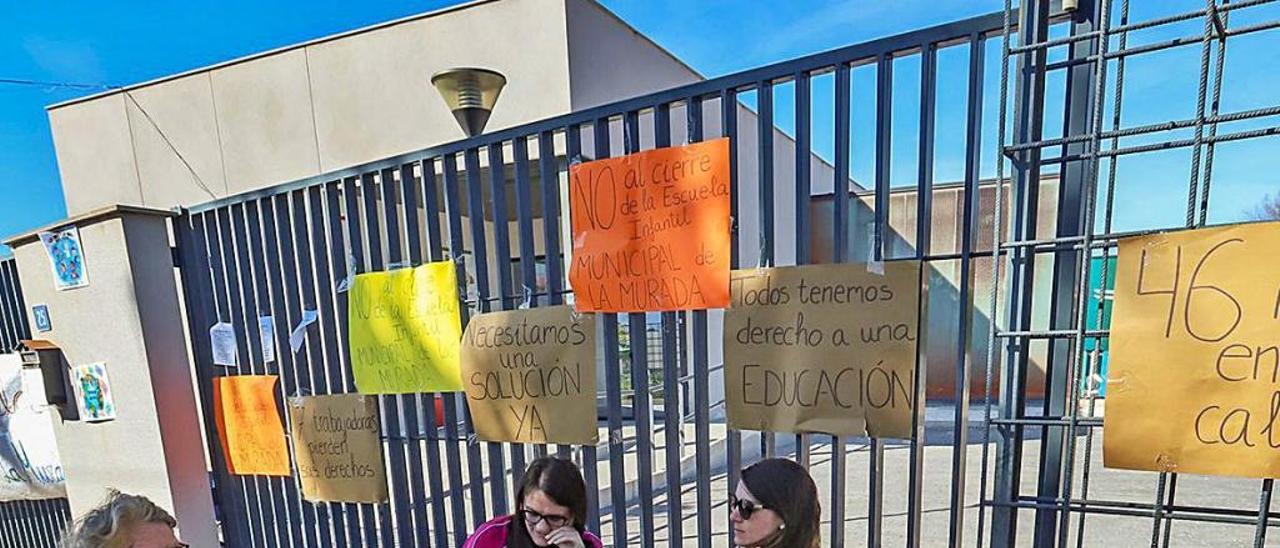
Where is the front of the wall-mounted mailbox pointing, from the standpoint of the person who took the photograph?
facing the viewer and to the left of the viewer

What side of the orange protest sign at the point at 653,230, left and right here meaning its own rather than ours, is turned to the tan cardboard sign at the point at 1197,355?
left

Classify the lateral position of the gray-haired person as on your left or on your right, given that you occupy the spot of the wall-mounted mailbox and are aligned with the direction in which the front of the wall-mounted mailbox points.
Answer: on your left

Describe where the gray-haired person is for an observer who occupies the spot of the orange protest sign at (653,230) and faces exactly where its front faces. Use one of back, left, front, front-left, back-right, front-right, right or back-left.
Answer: front-right

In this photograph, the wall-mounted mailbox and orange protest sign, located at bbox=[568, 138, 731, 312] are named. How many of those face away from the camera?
0

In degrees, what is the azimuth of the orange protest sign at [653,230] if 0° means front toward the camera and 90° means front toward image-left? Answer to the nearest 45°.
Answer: approximately 45°

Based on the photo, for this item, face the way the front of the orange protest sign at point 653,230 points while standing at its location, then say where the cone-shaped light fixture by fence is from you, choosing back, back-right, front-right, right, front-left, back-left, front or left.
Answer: right

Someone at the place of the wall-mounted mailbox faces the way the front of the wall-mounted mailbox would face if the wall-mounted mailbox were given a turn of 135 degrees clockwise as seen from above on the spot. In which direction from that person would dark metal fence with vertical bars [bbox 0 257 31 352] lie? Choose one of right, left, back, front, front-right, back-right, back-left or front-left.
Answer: front

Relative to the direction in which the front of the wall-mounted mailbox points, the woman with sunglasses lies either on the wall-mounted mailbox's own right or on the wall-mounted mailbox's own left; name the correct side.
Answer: on the wall-mounted mailbox's own left

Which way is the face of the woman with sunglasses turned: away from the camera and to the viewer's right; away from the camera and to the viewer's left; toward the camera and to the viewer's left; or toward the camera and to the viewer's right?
toward the camera and to the viewer's left
